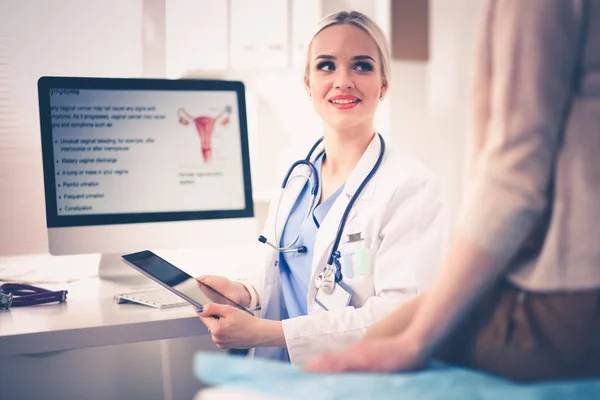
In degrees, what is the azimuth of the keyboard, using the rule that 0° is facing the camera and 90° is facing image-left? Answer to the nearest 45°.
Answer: approximately 315°

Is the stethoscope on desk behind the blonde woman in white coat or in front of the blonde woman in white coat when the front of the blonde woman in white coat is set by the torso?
in front

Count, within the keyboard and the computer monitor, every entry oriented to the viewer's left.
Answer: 0

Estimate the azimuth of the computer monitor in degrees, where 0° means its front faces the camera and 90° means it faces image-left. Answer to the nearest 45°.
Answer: approximately 315°
